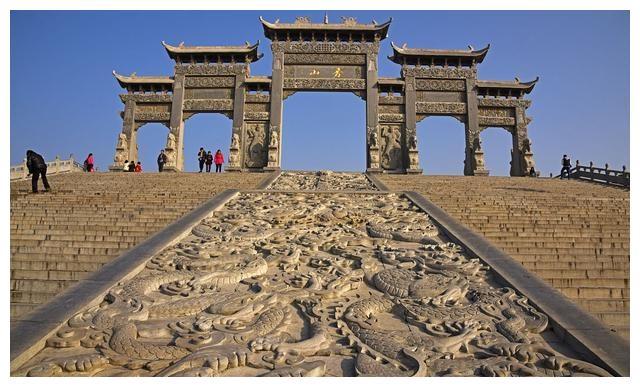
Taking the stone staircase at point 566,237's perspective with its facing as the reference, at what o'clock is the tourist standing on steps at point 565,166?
The tourist standing on steps is roughly at 6 o'clock from the stone staircase.

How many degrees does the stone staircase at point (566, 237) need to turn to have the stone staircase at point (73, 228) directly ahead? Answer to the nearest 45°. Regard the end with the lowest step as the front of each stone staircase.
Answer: approximately 90° to its right

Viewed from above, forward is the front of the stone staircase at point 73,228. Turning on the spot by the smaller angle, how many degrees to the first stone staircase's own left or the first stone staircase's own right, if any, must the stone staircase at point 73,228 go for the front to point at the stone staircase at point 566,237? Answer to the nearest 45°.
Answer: approximately 45° to the first stone staircase's own left

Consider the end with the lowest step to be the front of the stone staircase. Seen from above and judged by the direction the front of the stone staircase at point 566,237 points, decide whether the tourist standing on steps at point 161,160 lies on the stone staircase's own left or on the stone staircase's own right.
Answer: on the stone staircase's own right

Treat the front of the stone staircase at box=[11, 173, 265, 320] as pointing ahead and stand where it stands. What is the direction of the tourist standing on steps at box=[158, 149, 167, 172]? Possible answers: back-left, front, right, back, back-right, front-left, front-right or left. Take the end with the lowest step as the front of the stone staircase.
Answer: back

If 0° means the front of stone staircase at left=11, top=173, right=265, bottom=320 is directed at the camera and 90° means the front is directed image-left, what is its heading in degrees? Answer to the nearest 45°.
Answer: approximately 0°

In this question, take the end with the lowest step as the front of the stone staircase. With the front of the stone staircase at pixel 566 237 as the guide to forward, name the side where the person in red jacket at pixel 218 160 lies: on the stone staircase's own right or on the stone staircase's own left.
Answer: on the stone staircase's own right

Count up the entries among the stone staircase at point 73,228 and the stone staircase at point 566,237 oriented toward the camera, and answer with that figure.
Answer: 2

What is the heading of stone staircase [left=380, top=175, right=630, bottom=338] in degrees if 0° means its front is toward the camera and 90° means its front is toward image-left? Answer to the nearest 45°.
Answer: approximately 0°

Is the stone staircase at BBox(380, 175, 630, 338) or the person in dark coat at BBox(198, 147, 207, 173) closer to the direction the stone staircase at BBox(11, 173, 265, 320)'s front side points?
the stone staircase

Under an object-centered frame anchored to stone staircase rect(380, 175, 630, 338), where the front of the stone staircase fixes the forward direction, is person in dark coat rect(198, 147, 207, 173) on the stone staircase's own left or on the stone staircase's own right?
on the stone staircase's own right

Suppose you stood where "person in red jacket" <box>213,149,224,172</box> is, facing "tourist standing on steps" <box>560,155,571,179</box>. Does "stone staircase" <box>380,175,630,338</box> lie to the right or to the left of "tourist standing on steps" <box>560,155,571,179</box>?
right
